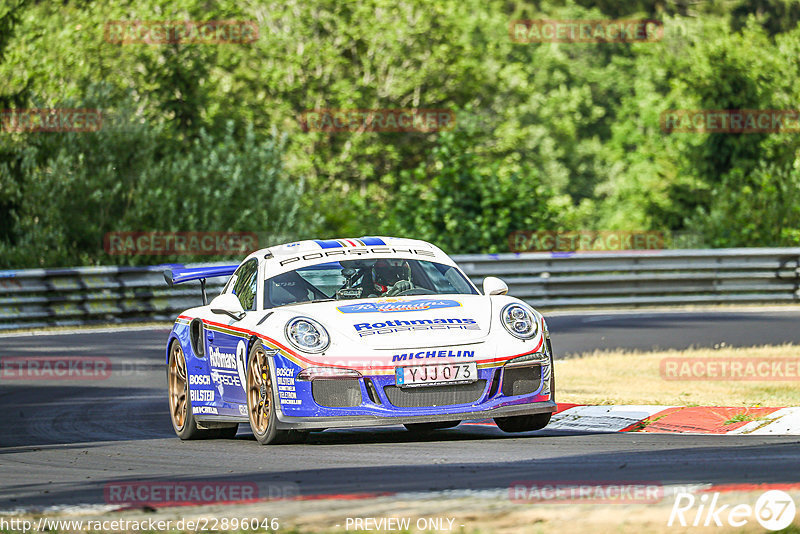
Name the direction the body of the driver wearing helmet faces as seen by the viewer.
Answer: toward the camera
